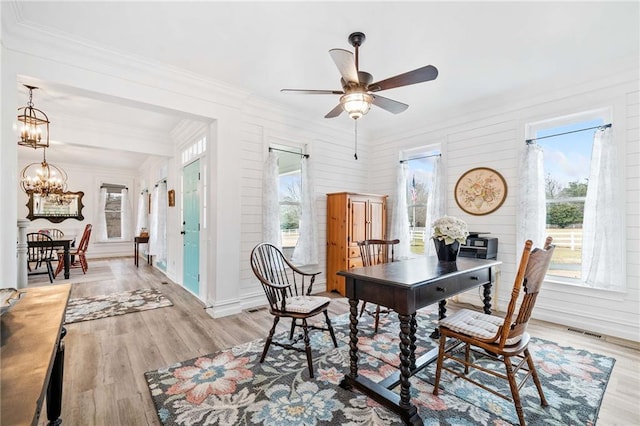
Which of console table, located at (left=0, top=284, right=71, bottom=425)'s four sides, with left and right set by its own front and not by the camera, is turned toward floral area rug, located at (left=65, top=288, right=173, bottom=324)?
left

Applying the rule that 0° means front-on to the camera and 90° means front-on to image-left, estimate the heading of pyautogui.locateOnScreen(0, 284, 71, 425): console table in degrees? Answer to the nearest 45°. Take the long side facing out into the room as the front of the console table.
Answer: approximately 270°

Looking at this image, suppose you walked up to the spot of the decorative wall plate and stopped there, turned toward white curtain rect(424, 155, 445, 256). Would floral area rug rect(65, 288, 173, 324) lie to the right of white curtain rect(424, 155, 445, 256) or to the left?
left

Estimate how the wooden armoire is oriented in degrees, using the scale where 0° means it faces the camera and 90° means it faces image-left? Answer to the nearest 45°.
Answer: approximately 315°

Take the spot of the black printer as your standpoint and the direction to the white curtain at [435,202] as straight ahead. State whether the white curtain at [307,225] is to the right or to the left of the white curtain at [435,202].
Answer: left

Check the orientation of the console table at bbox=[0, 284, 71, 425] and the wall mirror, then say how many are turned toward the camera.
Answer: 1

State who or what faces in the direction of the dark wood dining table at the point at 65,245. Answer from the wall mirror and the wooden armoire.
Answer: the wall mirror

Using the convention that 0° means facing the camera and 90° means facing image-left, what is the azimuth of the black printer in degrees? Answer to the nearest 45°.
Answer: approximately 45°

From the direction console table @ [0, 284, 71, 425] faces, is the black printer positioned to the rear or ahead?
ahead

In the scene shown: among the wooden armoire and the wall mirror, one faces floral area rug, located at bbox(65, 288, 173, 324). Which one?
the wall mirror

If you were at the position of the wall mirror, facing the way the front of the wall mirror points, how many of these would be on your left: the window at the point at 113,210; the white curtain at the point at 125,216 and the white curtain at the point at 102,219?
3

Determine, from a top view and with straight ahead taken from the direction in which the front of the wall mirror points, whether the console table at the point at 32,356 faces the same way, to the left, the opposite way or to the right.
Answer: to the left
